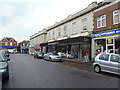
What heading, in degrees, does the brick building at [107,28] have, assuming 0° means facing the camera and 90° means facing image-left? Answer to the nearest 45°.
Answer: approximately 45°

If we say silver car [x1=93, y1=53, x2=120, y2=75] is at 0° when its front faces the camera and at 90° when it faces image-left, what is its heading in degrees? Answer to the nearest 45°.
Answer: approximately 315°

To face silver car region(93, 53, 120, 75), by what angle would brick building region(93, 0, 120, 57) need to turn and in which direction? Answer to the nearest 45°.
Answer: approximately 45° to its left

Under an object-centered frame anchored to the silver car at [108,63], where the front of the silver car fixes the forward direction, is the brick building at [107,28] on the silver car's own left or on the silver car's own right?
on the silver car's own left

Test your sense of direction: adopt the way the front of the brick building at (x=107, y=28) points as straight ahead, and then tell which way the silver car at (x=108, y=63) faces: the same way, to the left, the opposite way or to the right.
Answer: to the left
